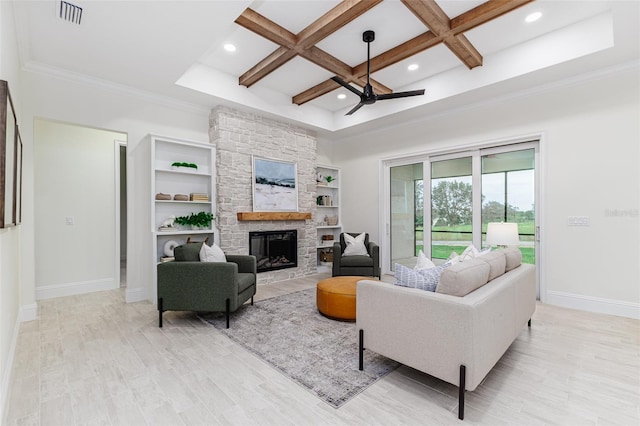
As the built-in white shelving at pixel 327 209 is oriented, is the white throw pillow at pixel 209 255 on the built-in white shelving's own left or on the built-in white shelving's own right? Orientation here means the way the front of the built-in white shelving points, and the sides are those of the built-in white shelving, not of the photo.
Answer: on the built-in white shelving's own right

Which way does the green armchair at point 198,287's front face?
to the viewer's right

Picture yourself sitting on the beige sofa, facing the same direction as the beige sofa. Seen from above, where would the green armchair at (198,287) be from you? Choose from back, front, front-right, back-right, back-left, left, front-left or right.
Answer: front-left

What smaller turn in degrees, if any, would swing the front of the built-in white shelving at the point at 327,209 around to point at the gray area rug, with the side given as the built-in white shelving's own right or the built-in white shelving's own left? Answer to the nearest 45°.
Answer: approximately 45° to the built-in white shelving's own right

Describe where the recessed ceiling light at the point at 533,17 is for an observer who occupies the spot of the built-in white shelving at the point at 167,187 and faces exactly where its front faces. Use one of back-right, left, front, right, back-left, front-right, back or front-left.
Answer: front

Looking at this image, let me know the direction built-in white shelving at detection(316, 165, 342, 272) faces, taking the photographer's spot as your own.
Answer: facing the viewer and to the right of the viewer

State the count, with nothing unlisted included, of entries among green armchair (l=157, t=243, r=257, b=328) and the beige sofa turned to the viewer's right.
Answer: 1

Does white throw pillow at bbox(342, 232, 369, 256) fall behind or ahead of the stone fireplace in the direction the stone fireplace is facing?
ahead

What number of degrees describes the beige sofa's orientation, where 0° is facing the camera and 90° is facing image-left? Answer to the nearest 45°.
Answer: approximately 135°

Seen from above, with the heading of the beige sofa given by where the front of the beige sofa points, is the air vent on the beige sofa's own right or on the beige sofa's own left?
on the beige sofa's own left

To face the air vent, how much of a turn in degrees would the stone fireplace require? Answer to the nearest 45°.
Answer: approximately 90° to its right

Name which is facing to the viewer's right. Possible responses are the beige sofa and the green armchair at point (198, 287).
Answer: the green armchair

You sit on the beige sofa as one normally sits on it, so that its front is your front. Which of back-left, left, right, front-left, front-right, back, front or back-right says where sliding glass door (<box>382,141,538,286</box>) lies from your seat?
front-right
